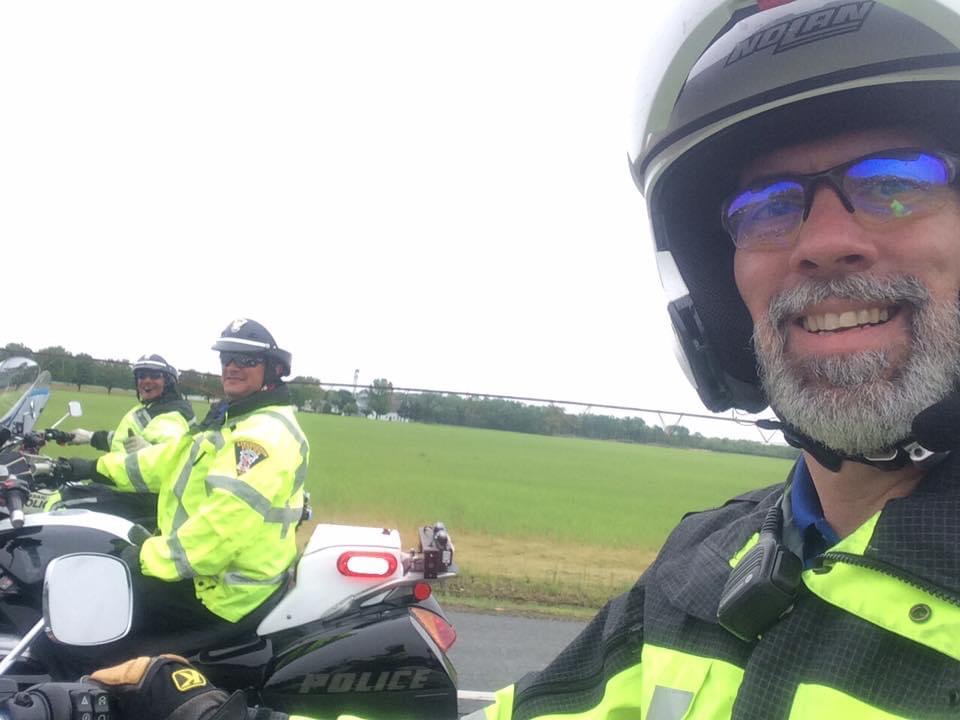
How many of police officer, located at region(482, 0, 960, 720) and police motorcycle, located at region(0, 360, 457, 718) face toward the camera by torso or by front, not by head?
1

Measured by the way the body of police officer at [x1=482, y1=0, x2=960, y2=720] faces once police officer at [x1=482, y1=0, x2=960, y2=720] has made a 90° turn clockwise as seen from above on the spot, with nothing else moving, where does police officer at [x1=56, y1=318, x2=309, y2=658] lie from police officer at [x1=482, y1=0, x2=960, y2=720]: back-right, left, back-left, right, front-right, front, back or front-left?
front-right

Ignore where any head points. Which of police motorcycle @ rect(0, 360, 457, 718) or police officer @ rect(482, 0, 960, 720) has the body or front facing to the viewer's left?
the police motorcycle

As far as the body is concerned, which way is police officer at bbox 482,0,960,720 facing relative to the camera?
toward the camera

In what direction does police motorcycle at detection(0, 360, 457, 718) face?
to the viewer's left

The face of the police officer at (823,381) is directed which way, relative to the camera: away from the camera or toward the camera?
toward the camera
